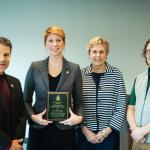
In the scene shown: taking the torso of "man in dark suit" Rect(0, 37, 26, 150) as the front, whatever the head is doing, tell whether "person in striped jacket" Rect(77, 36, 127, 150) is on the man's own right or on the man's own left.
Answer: on the man's own left

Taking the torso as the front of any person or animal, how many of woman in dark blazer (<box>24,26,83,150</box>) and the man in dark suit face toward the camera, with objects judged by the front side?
2

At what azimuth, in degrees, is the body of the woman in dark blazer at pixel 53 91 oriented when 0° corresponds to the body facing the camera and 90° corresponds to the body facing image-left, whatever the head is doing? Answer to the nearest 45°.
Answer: approximately 0°

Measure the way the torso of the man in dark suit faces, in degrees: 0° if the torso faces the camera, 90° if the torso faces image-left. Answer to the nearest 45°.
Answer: approximately 0°
